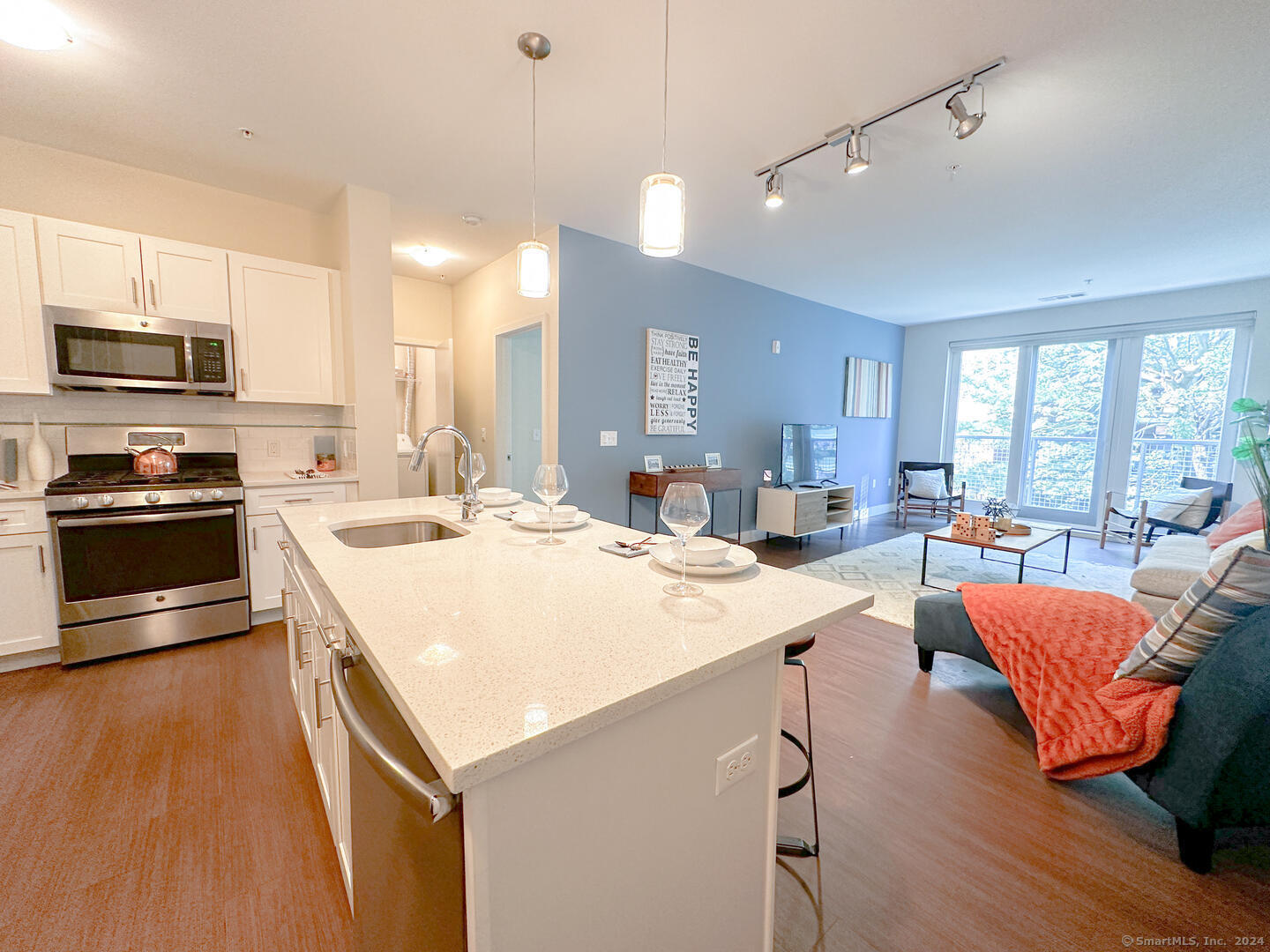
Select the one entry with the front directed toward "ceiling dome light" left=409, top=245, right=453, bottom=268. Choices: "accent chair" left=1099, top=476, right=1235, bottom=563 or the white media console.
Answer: the accent chair

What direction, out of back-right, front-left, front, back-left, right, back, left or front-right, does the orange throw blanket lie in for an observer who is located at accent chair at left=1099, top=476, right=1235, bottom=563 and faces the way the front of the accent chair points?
front-left

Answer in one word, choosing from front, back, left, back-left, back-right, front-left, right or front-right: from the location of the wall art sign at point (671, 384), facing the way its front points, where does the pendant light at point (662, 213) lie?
front-right

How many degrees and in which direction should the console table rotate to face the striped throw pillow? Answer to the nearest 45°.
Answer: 0° — it already faces it

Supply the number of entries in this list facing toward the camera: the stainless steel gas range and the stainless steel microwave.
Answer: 2

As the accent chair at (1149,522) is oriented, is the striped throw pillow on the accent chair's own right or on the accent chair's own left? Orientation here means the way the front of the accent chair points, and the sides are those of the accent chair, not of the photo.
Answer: on the accent chair's own left

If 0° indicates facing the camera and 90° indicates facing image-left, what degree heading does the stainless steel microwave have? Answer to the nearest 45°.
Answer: approximately 0°

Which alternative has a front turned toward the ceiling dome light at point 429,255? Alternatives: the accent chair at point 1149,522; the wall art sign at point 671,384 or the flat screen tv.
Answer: the accent chair

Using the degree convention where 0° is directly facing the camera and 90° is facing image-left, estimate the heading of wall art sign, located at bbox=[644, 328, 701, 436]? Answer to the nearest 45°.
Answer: approximately 315°
